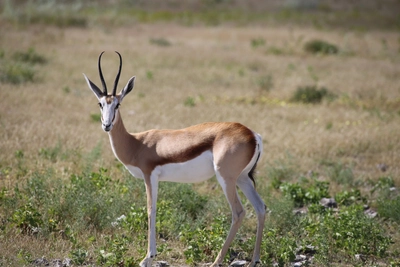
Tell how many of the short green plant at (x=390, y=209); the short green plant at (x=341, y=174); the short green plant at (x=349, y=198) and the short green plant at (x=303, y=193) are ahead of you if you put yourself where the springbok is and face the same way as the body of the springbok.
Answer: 0

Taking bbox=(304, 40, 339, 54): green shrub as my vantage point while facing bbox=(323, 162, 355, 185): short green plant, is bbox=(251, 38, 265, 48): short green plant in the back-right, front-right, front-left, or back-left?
back-right

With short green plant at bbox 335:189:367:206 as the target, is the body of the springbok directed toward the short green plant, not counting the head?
no

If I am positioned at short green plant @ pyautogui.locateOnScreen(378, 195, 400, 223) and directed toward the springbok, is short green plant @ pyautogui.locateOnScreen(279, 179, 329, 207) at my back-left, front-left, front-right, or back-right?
front-right

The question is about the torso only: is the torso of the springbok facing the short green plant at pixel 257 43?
no

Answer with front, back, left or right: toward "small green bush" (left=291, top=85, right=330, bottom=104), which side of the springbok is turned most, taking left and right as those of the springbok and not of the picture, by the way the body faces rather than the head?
right

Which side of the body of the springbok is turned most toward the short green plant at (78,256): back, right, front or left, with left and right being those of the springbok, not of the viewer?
front

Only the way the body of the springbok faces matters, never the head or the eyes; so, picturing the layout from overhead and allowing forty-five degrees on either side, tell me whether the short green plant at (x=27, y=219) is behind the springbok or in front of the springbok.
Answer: in front

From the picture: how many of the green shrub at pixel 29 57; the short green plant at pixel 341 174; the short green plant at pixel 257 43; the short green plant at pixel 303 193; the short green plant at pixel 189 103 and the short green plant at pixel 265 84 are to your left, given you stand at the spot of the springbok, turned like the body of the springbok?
0

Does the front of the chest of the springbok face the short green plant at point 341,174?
no

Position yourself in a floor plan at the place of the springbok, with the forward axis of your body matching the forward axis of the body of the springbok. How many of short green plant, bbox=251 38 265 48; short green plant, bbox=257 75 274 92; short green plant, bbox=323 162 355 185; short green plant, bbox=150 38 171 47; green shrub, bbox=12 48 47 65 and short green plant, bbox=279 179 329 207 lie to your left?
0

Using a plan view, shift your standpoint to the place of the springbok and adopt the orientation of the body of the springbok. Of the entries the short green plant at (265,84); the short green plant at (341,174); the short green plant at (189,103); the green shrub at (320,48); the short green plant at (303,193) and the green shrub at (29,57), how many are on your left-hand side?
0

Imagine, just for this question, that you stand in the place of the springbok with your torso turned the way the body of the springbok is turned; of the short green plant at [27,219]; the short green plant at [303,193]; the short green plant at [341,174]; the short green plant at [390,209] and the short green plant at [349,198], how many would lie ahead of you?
1

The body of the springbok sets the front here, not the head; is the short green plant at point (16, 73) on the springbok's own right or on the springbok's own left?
on the springbok's own right

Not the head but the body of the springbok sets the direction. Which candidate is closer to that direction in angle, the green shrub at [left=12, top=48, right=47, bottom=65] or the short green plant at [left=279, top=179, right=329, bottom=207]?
the green shrub

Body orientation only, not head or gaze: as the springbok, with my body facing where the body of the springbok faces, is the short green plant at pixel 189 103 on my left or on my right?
on my right

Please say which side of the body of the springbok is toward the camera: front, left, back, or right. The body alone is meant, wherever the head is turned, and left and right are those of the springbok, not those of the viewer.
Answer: left

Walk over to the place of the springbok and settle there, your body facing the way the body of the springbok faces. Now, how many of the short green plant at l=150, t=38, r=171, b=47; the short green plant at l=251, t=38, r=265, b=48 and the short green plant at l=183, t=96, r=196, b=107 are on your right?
3

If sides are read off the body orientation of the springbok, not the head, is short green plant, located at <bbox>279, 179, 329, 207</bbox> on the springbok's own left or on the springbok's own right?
on the springbok's own right
